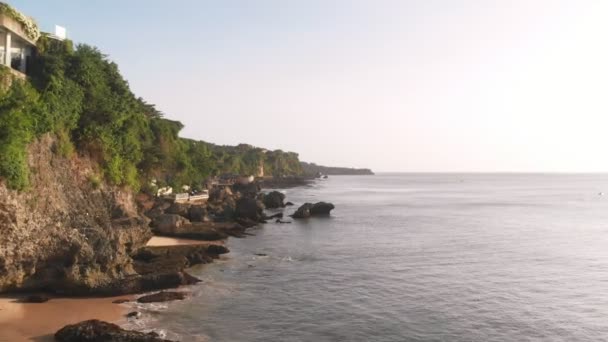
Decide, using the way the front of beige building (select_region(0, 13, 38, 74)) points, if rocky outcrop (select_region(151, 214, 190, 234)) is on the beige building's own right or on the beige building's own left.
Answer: on the beige building's own left

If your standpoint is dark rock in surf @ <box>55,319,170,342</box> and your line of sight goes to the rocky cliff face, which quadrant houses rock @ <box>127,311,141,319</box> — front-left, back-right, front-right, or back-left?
front-right

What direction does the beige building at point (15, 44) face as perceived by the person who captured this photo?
facing the viewer and to the right of the viewer

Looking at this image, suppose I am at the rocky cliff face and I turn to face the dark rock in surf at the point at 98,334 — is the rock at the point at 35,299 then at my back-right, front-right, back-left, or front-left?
front-right

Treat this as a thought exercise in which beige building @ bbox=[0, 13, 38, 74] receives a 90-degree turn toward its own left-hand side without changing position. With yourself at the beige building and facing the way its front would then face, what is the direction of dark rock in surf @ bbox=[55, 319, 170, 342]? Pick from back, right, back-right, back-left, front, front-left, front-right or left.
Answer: back-right

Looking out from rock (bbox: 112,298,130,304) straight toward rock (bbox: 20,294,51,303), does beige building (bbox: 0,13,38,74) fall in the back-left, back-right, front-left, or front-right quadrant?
front-right
